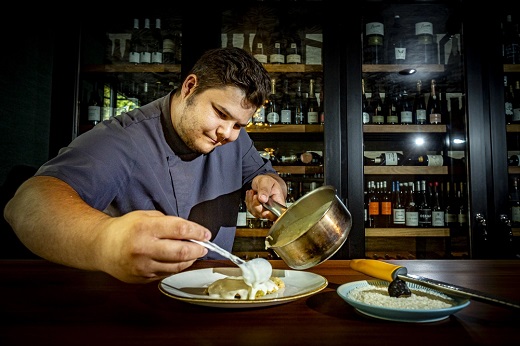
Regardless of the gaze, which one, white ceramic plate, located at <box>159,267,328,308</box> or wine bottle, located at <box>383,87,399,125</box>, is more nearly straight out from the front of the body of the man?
the white ceramic plate

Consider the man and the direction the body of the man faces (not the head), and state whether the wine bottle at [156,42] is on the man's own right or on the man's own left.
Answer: on the man's own left

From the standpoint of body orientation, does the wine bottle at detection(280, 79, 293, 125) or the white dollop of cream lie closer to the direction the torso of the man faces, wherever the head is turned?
the white dollop of cream

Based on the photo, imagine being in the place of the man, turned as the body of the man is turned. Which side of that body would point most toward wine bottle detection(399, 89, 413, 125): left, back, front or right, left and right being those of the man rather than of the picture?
left

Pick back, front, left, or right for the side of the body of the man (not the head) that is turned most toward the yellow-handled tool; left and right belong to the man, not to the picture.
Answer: front

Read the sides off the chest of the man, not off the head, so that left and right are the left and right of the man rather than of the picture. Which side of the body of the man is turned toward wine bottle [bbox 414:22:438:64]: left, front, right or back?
left

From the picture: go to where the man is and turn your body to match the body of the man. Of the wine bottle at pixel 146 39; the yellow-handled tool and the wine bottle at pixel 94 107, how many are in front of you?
1

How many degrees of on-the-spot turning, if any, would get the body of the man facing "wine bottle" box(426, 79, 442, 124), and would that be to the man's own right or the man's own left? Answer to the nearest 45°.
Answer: approximately 90° to the man's own left

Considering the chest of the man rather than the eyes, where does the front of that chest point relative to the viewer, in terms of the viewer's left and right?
facing the viewer and to the right of the viewer

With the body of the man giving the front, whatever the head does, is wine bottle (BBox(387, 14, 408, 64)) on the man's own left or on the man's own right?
on the man's own left

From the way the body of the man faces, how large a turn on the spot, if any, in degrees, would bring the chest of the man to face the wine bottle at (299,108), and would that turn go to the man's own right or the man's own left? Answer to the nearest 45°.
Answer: approximately 90° to the man's own left

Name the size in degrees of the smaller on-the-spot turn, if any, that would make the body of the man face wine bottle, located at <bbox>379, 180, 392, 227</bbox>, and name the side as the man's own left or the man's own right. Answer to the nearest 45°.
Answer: approximately 90° to the man's own left
